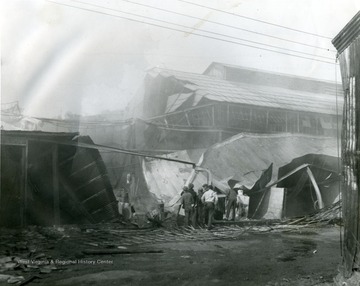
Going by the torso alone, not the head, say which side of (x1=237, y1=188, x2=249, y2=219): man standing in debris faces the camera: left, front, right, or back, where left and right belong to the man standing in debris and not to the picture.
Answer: back

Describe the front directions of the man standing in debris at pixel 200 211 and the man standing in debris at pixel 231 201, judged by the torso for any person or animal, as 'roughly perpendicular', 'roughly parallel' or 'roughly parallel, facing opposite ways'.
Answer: roughly parallel

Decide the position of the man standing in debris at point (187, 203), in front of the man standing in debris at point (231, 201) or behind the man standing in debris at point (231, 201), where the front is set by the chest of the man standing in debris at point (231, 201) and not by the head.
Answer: behind

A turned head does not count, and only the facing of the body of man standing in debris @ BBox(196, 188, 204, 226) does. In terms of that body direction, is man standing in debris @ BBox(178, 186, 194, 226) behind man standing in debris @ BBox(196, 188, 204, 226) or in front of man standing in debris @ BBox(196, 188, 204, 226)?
behind

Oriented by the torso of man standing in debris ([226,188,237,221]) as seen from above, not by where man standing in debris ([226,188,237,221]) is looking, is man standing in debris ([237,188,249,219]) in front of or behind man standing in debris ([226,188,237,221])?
in front

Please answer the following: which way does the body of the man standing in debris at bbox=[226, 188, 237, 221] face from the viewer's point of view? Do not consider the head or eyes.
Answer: away from the camera
